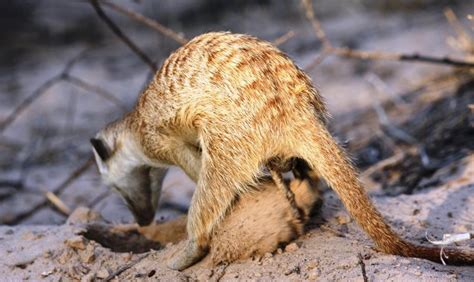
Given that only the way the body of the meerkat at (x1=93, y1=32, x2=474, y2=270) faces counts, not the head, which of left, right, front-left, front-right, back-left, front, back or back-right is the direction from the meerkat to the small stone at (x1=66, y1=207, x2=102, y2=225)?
front-right

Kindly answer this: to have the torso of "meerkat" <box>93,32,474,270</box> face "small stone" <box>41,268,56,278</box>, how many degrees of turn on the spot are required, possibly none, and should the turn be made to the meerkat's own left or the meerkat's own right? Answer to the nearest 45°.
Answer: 0° — it already faces it

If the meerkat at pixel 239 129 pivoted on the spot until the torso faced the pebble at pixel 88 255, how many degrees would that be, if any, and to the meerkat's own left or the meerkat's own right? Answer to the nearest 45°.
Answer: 0° — it already faces it

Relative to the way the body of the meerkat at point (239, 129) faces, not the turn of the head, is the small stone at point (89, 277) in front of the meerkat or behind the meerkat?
in front

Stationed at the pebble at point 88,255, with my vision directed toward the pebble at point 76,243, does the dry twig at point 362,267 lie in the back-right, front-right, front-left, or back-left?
back-right

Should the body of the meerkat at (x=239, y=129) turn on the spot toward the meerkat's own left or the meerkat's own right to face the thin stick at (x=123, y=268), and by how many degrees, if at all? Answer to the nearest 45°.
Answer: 0° — it already faces it

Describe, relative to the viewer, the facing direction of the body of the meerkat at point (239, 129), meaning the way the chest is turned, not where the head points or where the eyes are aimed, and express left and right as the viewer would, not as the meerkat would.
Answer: facing to the left of the viewer

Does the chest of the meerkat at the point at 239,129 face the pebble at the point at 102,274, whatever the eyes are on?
yes
